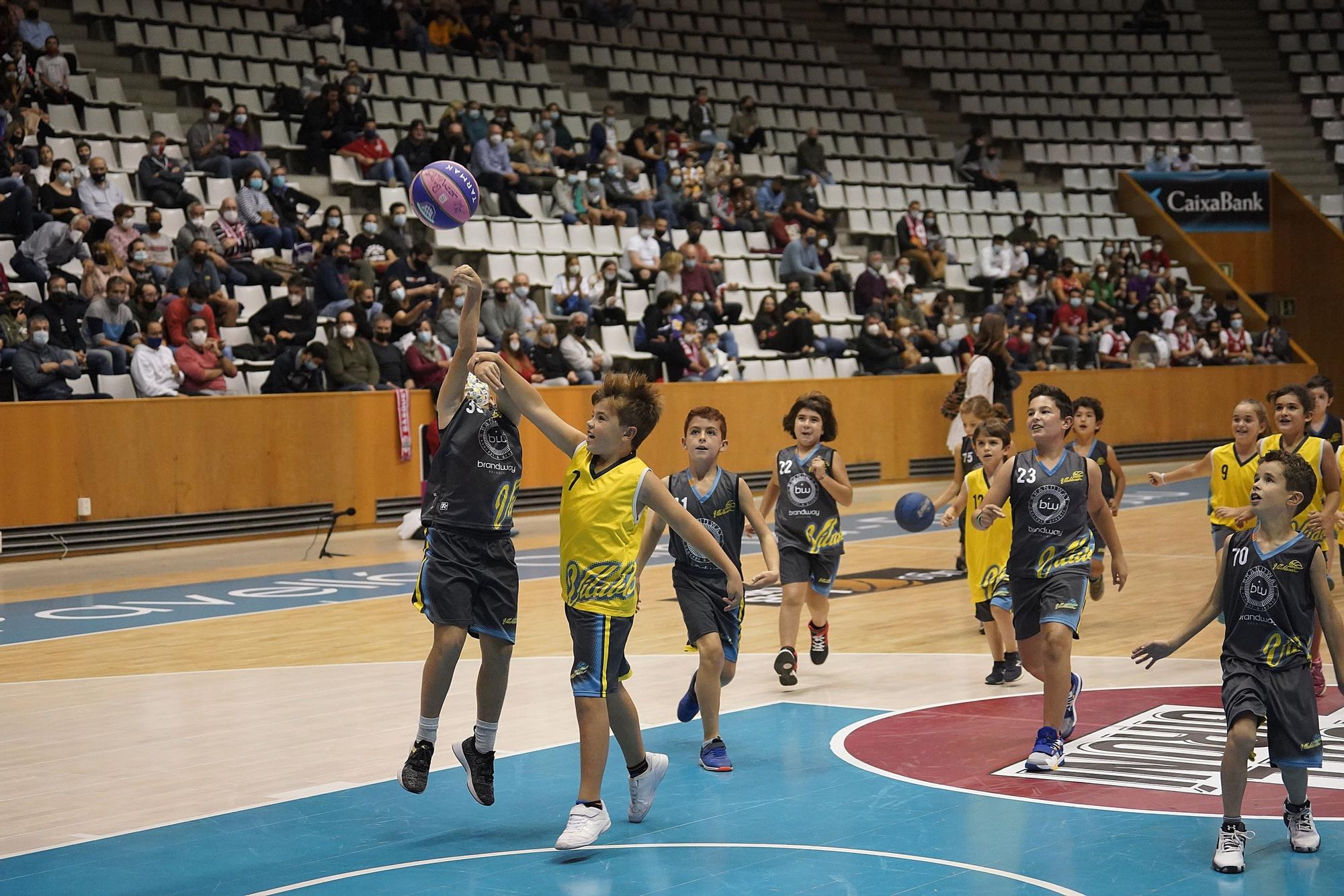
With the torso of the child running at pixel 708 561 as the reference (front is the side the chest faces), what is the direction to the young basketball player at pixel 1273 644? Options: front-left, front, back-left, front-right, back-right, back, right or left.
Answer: front-left

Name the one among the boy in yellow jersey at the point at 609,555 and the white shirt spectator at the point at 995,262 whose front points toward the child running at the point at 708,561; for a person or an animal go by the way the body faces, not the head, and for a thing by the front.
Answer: the white shirt spectator

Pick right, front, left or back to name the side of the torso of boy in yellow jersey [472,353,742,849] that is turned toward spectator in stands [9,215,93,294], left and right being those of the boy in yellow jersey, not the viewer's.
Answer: right

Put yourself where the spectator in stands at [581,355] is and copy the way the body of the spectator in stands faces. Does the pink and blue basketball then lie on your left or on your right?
on your right

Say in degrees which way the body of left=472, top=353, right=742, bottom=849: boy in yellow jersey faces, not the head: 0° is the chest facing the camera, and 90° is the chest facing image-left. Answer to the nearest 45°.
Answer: approximately 45°

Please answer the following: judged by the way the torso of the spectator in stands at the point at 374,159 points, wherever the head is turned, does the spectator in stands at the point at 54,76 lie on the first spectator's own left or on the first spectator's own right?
on the first spectator's own right

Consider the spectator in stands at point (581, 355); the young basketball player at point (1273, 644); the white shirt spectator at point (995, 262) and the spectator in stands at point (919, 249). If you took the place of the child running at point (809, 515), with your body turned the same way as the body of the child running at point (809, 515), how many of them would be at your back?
3

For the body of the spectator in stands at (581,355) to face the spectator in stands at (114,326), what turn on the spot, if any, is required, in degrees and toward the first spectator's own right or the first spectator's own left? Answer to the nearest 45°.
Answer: approximately 90° to the first spectator's own right

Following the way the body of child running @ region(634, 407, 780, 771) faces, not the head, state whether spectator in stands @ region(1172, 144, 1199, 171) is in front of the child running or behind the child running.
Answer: behind

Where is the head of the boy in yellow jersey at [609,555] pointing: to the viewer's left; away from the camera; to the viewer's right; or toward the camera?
to the viewer's left

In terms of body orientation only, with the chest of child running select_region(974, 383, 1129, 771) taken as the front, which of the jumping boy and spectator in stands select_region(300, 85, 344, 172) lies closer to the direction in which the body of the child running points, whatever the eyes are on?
the jumping boy

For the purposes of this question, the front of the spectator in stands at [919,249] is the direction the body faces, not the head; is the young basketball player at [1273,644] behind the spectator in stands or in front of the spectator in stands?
in front
